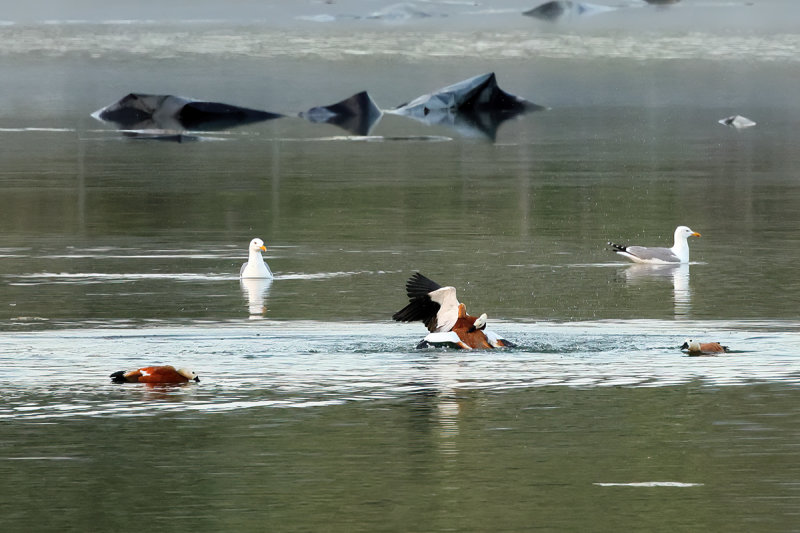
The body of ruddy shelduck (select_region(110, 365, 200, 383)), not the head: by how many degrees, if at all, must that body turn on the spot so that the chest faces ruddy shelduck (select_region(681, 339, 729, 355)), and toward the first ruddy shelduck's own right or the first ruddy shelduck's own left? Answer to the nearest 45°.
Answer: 0° — it already faces it

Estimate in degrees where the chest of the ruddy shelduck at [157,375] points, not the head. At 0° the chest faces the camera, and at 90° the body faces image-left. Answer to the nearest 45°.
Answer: approximately 270°

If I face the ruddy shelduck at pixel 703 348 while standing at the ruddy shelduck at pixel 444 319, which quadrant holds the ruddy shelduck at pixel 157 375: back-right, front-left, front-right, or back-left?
back-right

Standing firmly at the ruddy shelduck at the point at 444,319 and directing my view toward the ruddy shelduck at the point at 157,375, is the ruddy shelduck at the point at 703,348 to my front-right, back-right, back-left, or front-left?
back-left
